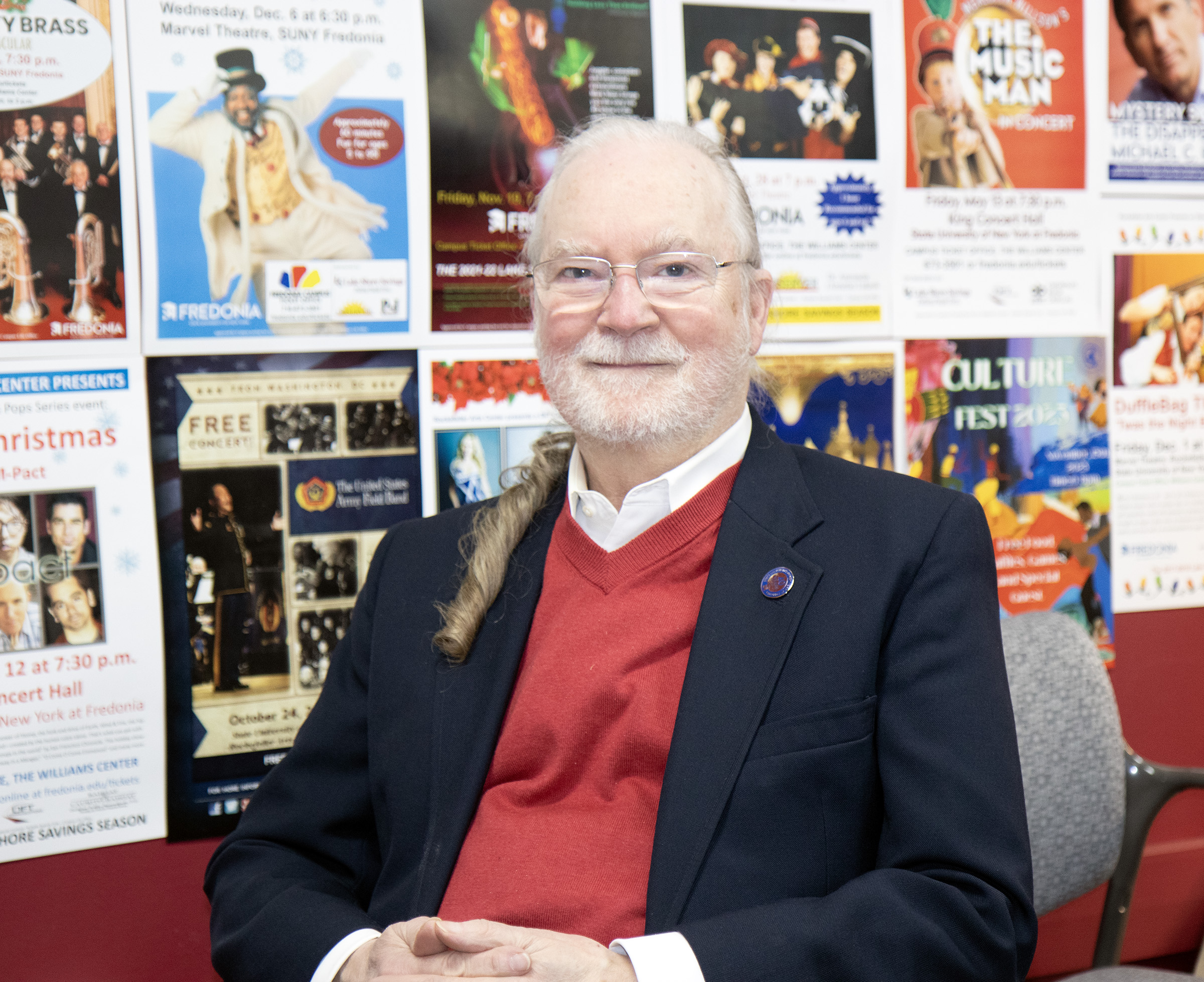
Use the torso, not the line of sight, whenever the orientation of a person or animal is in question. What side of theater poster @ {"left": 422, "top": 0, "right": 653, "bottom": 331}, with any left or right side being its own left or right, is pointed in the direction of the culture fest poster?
left

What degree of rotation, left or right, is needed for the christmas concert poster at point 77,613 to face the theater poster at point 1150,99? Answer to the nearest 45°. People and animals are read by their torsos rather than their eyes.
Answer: approximately 90° to its left

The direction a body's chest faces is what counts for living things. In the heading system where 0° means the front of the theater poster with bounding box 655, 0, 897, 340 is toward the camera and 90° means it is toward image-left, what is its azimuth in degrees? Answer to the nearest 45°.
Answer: approximately 0°

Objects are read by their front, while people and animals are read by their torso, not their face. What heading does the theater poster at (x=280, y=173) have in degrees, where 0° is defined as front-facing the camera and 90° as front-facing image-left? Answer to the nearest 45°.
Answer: approximately 0°

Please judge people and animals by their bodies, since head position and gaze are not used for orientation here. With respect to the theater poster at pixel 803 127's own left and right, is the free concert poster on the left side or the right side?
on its right

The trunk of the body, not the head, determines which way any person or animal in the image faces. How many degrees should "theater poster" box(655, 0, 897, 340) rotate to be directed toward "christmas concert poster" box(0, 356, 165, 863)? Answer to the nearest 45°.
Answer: approximately 45° to its right
